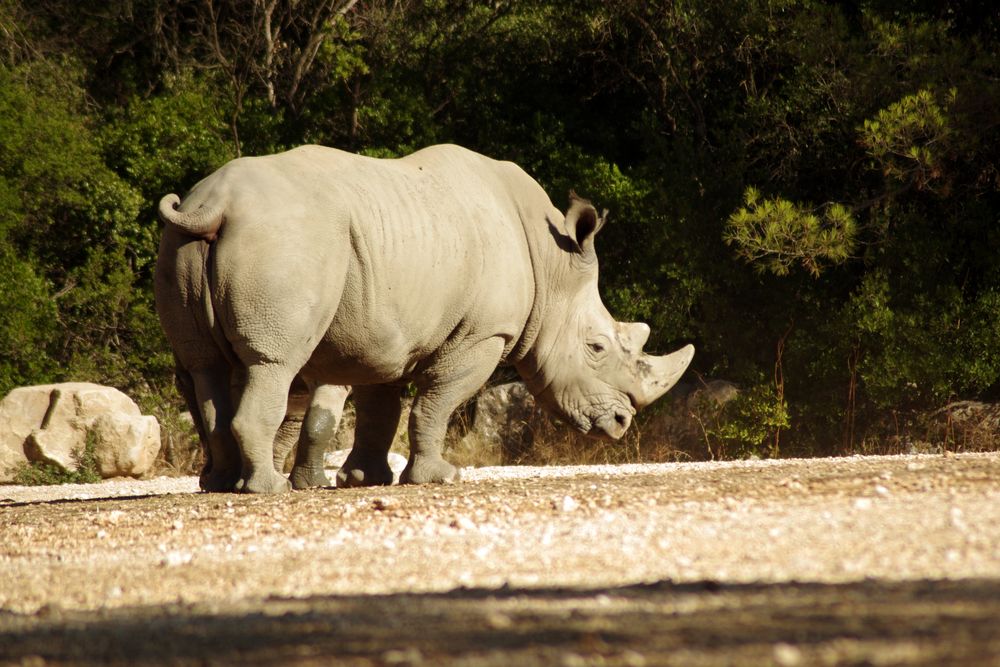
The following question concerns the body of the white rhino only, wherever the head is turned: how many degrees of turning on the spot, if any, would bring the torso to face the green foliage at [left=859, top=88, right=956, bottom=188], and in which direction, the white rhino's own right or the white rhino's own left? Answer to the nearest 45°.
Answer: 0° — it already faces it

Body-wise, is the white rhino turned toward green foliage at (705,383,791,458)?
yes

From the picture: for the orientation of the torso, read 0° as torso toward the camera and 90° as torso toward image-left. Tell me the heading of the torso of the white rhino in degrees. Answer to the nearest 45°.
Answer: approximately 225°

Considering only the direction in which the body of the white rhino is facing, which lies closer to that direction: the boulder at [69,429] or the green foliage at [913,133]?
the green foliage

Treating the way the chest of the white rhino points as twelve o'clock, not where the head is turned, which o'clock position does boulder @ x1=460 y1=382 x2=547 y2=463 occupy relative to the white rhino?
The boulder is roughly at 11 o'clock from the white rhino.

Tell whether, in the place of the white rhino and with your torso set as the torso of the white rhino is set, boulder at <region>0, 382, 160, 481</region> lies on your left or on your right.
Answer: on your left

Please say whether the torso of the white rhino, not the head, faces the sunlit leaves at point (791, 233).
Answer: yes

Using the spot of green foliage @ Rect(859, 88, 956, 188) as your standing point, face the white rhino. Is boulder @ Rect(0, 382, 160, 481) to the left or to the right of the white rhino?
right
